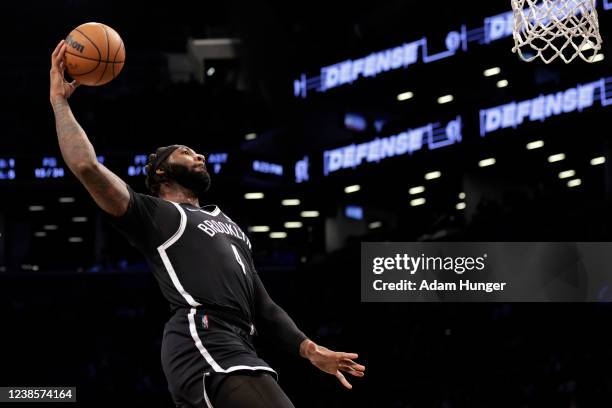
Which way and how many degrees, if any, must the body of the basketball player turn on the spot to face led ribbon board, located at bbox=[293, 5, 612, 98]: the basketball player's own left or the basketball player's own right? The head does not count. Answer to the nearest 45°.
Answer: approximately 135° to the basketball player's own left

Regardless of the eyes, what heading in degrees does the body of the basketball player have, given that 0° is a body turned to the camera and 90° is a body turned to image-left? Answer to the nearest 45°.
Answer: approximately 315°

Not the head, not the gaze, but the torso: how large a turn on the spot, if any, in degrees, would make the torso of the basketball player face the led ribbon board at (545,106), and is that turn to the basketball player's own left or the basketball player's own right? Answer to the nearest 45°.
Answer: approximately 90° to the basketball player's own left

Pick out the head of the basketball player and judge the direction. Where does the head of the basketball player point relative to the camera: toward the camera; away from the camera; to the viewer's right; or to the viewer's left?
to the viewer's right

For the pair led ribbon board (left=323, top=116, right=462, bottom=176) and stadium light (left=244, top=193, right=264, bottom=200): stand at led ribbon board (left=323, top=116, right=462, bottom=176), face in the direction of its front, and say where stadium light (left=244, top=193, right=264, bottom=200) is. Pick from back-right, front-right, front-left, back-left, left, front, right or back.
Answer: right

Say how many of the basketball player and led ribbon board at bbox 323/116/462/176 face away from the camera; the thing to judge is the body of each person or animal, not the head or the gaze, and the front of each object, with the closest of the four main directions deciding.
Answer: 0

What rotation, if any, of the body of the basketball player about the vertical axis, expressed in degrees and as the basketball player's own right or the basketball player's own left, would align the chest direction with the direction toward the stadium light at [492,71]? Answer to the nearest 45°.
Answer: approximately 90° to the basketball player's own left

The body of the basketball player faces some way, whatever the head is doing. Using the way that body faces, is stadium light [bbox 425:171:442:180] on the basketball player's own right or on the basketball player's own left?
on the basketball player's own left

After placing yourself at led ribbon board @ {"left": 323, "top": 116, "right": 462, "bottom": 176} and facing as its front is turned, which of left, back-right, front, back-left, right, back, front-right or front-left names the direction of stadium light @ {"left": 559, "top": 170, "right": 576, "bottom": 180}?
back-left

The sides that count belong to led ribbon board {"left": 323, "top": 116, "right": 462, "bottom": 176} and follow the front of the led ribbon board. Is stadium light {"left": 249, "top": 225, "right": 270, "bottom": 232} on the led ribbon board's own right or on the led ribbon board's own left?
on the led ribbon board's own right

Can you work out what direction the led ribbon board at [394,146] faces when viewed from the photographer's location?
facing the viewer and to the left of the viewer
